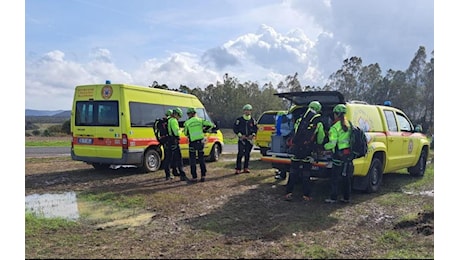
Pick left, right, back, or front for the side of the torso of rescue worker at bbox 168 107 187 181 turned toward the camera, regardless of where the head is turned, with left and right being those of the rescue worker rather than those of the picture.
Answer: right

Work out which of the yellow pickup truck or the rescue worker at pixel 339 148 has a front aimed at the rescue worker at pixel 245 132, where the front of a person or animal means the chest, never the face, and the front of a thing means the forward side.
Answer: the rescue worker at pixel 339 148

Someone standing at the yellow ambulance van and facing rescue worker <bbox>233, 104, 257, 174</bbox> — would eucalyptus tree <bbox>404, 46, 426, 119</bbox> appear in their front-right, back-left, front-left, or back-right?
front-left

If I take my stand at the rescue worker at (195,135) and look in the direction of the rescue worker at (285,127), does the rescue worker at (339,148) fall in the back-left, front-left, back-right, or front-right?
front-right

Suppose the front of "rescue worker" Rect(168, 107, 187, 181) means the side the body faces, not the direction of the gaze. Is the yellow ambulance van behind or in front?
behind

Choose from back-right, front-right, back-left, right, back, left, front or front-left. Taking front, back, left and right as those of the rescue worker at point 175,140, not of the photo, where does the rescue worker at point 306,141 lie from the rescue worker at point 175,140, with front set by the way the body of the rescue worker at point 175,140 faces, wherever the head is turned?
front-right

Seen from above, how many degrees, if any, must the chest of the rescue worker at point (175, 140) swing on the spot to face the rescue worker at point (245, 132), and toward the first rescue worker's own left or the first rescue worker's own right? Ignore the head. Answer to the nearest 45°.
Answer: approximately 45° to the first rescue worker's own left

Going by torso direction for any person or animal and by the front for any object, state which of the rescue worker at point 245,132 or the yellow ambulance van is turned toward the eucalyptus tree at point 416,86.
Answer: the yellow ambulance van

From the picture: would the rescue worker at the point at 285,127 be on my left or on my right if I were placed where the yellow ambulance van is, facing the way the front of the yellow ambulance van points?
on my right

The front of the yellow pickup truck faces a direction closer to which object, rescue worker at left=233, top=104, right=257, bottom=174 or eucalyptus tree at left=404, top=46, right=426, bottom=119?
the eucalyptus tree

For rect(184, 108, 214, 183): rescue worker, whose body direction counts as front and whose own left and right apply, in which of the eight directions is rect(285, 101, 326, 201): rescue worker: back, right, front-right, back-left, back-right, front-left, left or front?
back-right

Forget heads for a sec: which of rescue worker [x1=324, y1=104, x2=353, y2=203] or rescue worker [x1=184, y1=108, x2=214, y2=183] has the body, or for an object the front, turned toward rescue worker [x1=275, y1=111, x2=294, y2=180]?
rescue worker [x1=324, y1=104, x2=353, y2=203]

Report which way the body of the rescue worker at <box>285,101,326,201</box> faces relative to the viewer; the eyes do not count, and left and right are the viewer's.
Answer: facing away from the viewer

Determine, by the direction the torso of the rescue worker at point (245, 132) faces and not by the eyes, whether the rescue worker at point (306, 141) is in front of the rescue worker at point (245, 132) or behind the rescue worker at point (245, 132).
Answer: in front

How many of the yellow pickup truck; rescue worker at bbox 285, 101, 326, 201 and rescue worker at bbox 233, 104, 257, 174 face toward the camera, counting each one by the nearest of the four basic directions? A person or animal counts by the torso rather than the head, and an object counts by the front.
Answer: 1

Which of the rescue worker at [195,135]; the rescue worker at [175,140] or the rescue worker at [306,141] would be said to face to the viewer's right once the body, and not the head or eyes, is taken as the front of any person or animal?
the rescue worker at [175,140]
